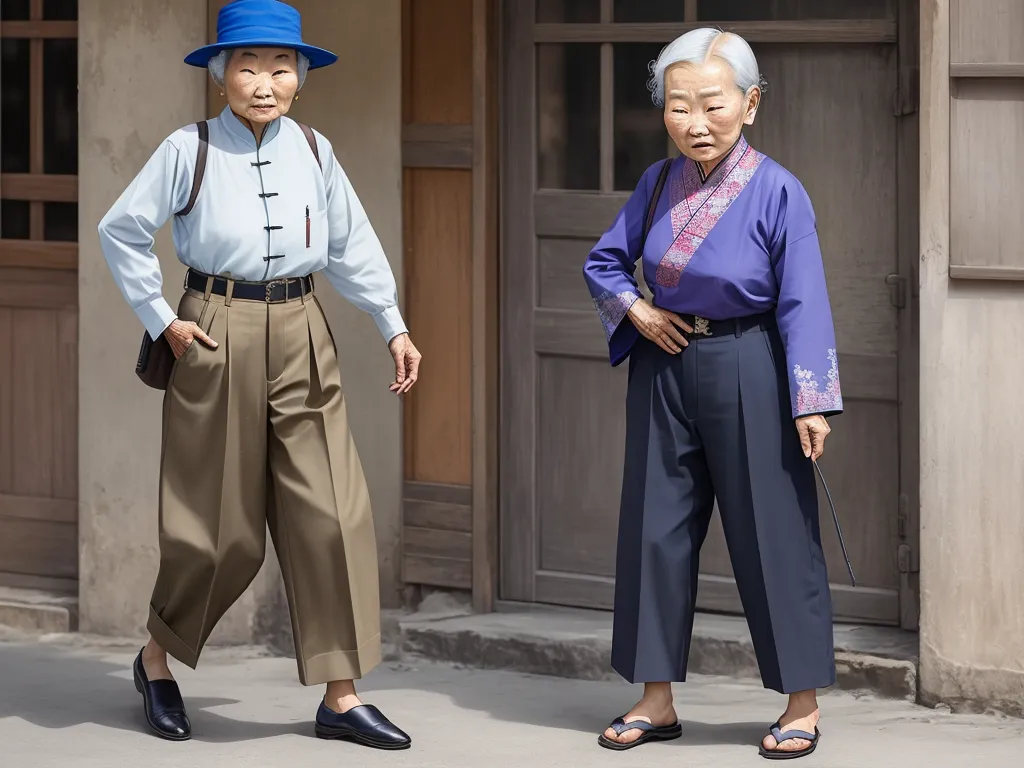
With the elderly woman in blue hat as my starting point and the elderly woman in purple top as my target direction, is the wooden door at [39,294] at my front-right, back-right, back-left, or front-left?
back-left

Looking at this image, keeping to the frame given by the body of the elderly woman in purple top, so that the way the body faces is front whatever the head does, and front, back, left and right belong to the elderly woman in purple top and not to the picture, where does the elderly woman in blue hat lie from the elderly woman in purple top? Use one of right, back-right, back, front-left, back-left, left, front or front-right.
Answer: front-right

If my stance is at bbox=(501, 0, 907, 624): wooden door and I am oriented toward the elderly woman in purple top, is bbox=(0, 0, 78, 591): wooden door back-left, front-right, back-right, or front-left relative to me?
back-right

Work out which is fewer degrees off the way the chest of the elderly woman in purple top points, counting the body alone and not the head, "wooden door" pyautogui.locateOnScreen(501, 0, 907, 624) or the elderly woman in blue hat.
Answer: the elderly woman in blue hat

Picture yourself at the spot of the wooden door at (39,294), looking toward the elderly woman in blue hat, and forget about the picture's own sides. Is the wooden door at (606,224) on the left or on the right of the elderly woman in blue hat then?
left

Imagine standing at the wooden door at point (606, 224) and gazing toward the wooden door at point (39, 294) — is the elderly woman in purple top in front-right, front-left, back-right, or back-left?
back-left

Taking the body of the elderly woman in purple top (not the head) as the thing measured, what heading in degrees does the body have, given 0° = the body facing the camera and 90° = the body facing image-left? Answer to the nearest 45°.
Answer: approximately 45°
